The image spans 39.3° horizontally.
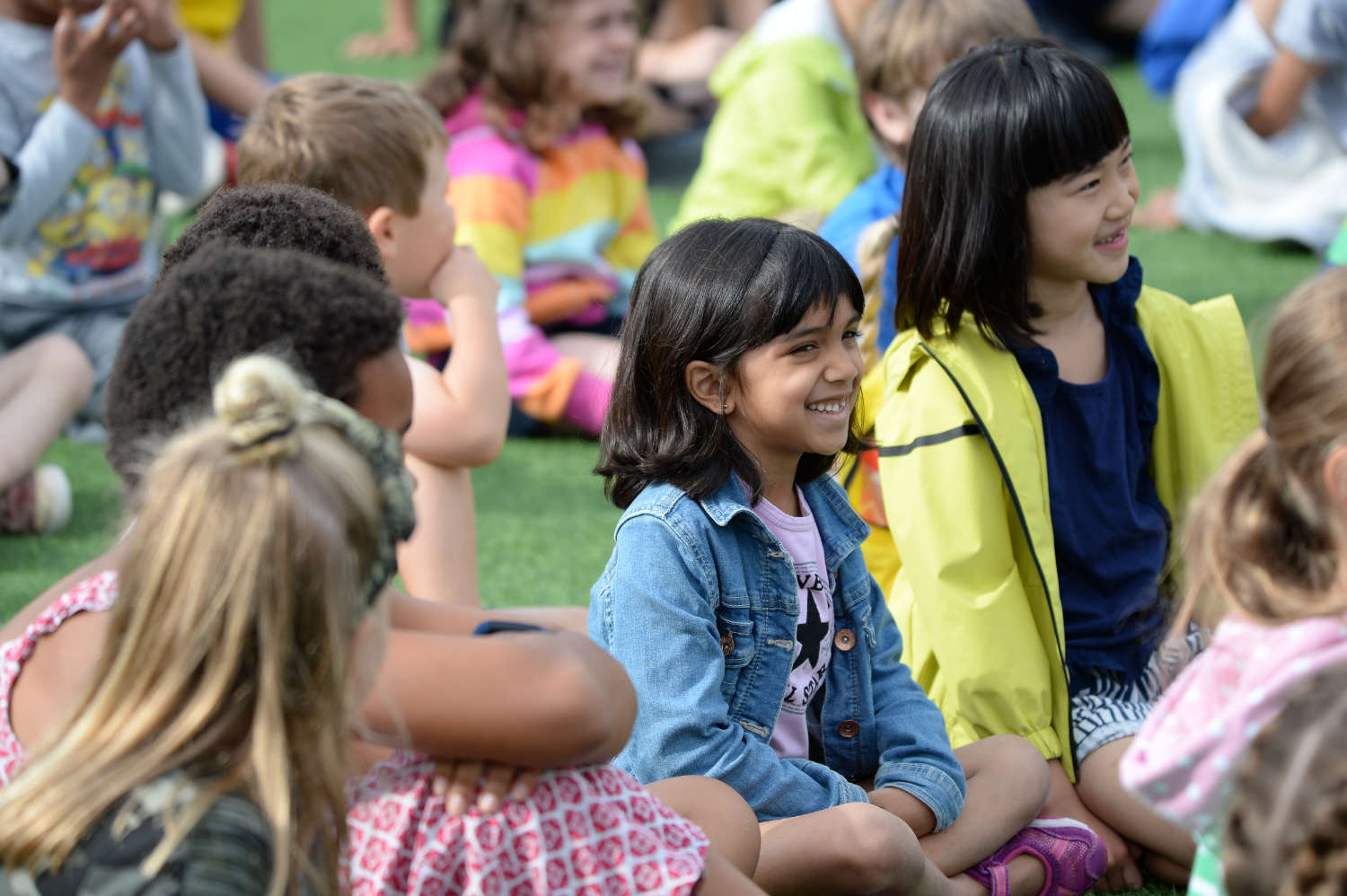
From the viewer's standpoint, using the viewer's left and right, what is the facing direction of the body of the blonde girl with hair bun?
facing away from the viewer and to the right of the viewer

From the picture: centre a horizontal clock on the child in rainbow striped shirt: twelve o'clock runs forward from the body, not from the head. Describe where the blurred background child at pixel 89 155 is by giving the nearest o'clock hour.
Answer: The blurred background child is roughly at 4 o'clock from the child in rainbow striped shirt.

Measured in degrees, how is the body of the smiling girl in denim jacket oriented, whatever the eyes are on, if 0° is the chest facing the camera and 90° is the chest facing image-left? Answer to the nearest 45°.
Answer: approximately 315°

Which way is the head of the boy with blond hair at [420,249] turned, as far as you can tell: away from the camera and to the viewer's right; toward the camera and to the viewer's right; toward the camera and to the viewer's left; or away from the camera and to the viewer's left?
away from the camera and to the viewer's right

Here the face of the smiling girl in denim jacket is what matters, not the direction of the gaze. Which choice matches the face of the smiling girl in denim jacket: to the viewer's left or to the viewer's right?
to the viewer's right

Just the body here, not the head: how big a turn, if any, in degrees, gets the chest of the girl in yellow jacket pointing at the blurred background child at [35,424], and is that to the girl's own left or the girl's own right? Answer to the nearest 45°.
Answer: approximately 135° to the girl's own right

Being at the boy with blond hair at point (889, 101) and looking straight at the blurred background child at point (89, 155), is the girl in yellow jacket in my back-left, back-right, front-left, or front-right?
back-left

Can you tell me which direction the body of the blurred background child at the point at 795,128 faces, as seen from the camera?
to the viewer's right
